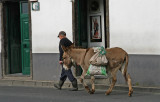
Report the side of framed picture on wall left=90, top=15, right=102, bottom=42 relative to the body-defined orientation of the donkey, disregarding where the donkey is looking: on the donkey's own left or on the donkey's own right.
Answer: on the donkey's own right

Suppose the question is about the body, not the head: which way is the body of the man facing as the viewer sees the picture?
to the viewer's left

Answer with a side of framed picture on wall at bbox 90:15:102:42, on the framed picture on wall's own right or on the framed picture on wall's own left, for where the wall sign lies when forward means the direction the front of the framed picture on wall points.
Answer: on the framed picture on wall's own right

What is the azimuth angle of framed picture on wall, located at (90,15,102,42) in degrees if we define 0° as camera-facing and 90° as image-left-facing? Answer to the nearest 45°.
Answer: approximately 0°

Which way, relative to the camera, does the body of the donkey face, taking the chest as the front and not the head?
to the viewer's left

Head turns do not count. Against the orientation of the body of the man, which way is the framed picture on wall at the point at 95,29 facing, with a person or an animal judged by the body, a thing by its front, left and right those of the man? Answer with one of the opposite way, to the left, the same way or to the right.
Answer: to the left

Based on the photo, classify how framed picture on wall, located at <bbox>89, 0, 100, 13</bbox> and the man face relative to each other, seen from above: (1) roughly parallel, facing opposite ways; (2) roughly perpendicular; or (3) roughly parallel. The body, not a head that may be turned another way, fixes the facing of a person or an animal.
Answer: roughly perpendicular

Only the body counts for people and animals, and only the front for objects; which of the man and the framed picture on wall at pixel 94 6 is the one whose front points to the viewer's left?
the man

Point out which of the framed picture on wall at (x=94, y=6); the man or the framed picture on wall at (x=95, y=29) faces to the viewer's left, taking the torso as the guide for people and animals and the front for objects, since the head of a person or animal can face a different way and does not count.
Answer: the man

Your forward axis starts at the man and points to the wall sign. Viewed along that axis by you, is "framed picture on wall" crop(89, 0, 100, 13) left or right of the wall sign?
right

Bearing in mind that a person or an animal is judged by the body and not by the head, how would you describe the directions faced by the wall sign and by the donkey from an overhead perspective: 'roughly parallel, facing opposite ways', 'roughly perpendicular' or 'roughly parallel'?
roughly perpendicular
